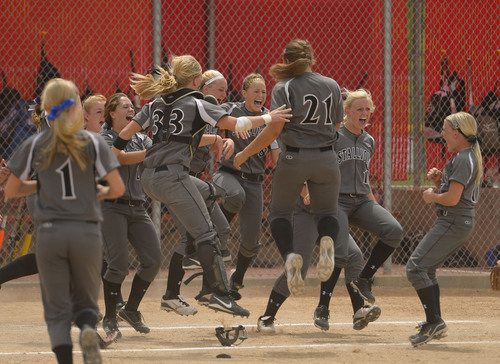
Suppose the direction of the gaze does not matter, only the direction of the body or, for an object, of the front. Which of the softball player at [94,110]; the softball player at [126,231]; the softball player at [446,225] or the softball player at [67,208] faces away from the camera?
the softball player at [67,208]

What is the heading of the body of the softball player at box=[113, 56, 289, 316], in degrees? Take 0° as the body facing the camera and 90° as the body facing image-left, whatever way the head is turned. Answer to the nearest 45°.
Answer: approximately 225°

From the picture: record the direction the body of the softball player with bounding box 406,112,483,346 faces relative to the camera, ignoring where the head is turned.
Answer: to the viewer's left

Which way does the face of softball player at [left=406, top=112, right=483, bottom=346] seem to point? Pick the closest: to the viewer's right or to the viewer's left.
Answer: to the viewer's left

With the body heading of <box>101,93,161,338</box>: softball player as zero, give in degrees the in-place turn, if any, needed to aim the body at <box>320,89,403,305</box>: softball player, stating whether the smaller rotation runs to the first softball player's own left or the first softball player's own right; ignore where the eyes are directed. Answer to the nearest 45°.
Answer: approximately 45° to the first softball player's own left

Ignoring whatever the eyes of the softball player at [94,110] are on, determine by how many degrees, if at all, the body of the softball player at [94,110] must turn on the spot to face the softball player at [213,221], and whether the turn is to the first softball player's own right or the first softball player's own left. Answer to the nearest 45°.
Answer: approximately 45° to the first softball player's own left

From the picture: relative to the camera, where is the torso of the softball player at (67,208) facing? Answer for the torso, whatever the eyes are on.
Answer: away from the camera

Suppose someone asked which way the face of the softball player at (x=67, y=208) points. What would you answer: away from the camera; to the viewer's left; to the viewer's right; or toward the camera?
away from the camera

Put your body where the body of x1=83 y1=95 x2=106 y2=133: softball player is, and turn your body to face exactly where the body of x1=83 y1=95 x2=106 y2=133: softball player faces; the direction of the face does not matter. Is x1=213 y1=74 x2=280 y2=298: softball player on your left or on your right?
on your left

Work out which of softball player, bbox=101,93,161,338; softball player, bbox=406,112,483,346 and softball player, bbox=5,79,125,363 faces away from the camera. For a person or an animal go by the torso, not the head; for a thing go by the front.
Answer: softball player, bbox=5,79,125,363

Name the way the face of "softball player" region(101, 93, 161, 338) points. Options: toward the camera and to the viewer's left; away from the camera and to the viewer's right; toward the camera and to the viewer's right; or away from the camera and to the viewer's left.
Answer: toward the camera and to the viewer's right
